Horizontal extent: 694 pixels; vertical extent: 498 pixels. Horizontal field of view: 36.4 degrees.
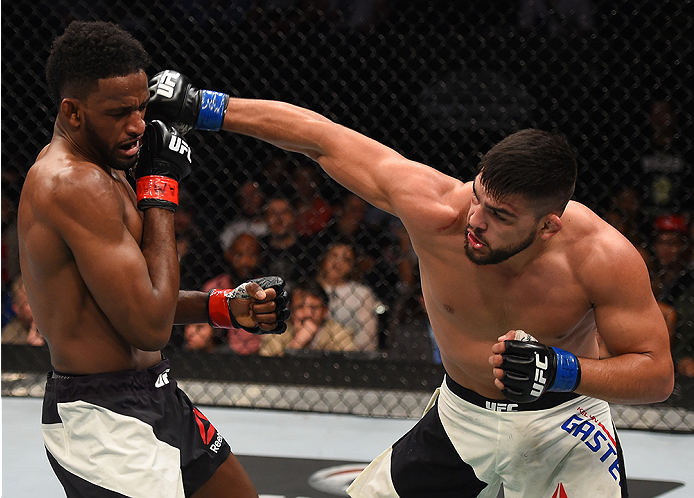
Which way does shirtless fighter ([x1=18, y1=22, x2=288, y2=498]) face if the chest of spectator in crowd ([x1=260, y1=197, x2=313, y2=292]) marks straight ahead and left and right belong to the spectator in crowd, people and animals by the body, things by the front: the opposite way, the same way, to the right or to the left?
to the left

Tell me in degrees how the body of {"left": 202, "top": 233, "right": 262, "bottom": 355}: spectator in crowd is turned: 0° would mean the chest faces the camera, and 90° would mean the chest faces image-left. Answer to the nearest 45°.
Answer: approximately 0°

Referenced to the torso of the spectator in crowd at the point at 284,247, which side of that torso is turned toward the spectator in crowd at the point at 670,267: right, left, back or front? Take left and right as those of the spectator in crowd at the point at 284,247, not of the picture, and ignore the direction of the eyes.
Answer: left

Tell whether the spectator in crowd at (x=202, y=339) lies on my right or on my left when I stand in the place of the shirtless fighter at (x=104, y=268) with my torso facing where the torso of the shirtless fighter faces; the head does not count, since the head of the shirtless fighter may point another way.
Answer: on my left

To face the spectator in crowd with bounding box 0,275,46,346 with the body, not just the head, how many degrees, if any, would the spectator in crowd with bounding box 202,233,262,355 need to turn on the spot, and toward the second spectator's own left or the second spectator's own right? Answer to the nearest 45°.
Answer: approximately 90° to the second spectator's own right

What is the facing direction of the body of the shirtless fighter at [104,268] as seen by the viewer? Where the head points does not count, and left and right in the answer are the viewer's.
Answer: facing to the right of the viewer

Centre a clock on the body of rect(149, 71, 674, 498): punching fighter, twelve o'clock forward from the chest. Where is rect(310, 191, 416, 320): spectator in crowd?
The spectator in crowd is roughly at 4 o'clock from the punching fighter.
